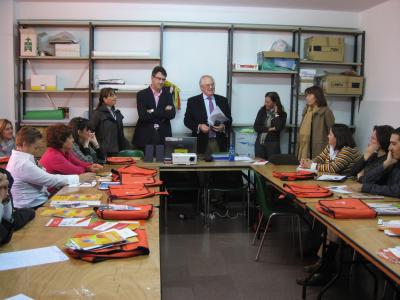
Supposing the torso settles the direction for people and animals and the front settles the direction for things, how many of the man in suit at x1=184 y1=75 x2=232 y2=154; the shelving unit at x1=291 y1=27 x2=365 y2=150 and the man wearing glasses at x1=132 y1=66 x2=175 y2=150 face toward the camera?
3

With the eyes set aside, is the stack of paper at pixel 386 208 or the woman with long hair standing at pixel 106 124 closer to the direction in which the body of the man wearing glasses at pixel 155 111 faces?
the stack of paper

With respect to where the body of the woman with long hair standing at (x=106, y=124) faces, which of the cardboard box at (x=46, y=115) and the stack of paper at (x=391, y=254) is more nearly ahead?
the stack of paper

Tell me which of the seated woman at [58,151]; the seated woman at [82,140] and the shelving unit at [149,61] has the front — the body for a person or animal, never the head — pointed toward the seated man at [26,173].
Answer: the shelving unit

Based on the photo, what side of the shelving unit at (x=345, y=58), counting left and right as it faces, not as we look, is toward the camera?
front

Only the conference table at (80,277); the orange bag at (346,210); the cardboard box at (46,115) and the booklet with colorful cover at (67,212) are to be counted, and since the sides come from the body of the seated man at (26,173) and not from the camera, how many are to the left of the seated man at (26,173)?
1

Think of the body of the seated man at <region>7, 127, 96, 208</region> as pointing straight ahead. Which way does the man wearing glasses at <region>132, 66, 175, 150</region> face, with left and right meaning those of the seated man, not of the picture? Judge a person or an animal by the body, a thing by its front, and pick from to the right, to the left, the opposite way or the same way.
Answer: to the right

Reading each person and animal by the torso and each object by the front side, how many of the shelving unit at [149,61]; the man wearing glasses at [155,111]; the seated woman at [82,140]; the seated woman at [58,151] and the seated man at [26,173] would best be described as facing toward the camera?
2

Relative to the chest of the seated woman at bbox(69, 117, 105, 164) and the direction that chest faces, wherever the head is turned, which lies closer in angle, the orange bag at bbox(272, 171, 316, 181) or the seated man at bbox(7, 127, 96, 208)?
the orange bag

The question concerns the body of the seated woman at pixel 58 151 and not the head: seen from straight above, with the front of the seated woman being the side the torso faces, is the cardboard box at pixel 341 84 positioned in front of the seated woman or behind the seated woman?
in front

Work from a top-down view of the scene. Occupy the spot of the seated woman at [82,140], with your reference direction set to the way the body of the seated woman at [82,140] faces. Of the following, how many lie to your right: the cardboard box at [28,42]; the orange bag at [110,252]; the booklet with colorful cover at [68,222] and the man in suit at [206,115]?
2

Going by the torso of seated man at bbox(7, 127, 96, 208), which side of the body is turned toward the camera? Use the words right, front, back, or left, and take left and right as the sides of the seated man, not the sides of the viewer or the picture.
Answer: right

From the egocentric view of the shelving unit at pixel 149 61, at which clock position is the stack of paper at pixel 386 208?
The stack of paper is roughly at 11 o'clock from the shelving unit.

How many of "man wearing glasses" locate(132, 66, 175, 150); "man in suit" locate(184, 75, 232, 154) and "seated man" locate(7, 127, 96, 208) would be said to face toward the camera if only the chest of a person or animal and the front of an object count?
2

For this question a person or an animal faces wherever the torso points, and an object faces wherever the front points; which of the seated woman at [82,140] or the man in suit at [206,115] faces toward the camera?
the man in suit

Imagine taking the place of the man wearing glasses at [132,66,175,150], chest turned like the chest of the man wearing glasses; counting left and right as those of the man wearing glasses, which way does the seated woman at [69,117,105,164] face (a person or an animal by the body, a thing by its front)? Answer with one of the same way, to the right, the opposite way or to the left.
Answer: to the left

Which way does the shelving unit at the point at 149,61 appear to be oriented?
toward the camera

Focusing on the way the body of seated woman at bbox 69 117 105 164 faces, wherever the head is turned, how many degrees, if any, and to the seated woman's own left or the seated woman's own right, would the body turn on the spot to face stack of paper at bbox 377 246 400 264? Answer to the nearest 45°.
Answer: approximately 45° to the seated woman's own right

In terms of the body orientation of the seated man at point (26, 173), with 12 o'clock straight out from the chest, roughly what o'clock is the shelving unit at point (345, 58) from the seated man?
The shelving unit is roughly at 11 o'clock from the seated man.

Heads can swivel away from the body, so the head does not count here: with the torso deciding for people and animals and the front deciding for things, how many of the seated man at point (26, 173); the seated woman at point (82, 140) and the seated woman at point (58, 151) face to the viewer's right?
3

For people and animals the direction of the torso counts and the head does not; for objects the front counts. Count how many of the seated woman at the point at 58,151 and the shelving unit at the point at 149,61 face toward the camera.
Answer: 1
